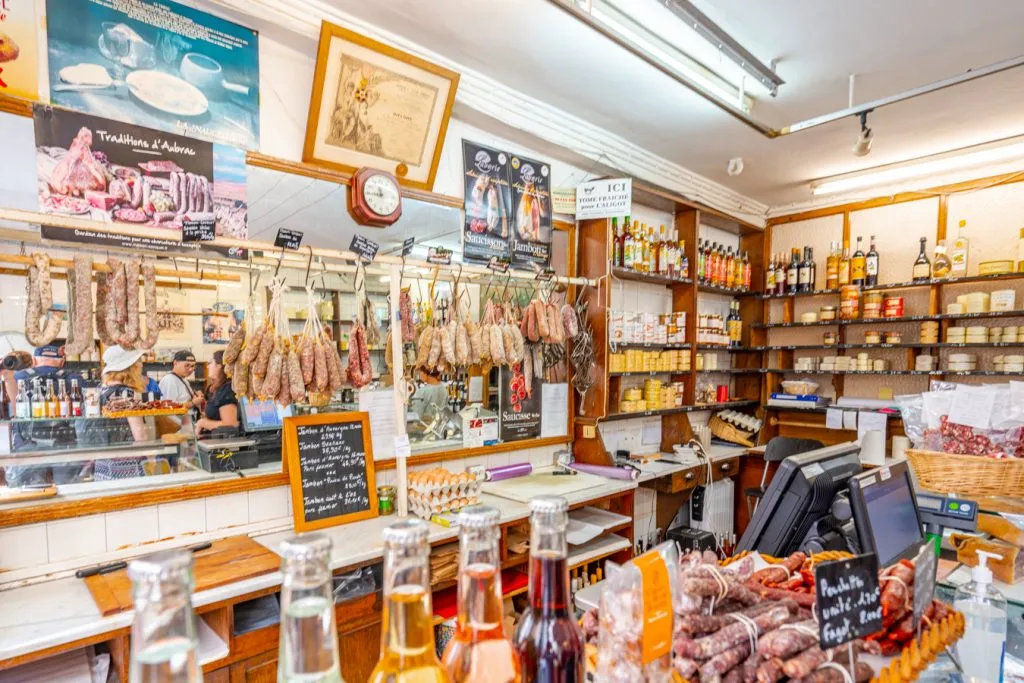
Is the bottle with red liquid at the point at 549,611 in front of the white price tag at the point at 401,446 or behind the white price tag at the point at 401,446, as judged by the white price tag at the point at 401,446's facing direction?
in front

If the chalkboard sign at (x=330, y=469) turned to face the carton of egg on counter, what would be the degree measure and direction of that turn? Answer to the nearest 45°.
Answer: approximately 45° to its left

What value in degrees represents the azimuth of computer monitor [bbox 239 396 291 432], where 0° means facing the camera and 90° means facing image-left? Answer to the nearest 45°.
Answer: approximately 315°

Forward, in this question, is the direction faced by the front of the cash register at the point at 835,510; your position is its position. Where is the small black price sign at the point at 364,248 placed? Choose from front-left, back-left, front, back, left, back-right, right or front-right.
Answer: front-left
